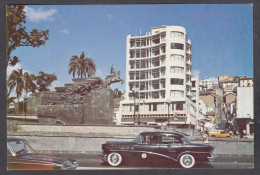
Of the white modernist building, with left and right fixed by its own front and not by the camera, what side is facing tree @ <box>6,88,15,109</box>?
right

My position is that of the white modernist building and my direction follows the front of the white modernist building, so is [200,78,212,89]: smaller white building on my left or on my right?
on my left

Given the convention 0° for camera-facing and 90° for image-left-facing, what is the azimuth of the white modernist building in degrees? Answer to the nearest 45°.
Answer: approximately 0°
